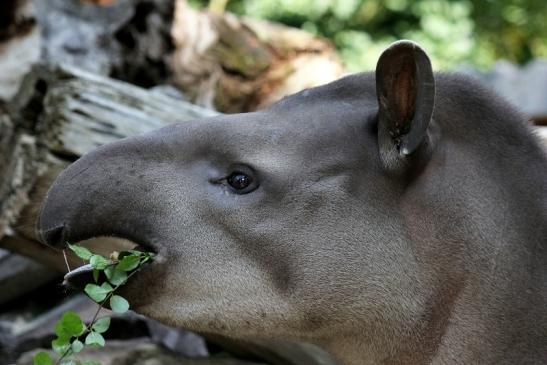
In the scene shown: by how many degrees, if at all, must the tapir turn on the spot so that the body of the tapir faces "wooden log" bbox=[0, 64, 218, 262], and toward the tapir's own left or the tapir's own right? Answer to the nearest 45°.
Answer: approximately 45° to the tapir's own right

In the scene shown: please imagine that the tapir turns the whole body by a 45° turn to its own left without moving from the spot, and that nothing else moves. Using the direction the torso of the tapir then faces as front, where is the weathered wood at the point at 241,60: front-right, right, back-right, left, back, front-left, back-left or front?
back-right

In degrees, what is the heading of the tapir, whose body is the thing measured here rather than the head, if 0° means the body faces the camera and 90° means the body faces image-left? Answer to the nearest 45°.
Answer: approximately 90°
